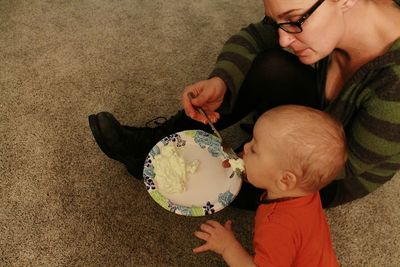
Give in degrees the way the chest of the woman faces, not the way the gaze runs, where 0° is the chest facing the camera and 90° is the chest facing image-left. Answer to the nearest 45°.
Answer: approximately 45°
